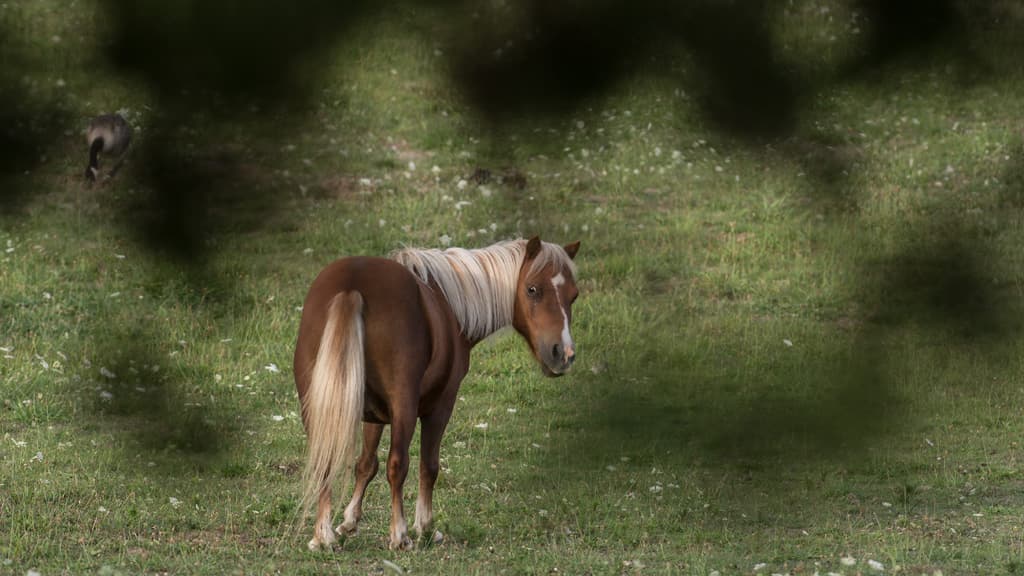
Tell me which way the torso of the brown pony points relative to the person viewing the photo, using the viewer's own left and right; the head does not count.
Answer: facing away from the viewer and to the right of the viewer
